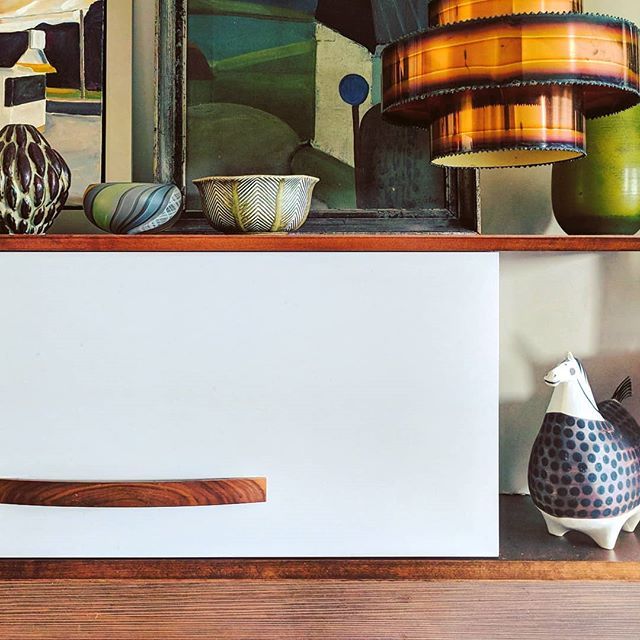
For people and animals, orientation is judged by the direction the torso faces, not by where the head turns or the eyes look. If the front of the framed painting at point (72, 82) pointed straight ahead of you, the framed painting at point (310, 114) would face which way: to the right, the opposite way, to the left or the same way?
the same way

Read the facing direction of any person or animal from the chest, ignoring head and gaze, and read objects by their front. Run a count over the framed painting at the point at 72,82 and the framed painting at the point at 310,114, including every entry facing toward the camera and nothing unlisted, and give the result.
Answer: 2

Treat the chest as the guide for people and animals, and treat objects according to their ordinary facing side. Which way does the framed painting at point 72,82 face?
toward the camera

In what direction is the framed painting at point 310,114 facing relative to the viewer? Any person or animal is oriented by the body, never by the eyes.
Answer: toward the camera

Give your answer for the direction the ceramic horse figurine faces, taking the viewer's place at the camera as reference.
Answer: facing the viewer and to the left of the viewer

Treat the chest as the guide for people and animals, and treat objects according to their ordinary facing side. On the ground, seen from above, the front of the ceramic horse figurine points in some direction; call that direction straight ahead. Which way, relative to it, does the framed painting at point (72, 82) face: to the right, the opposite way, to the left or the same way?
to the left
